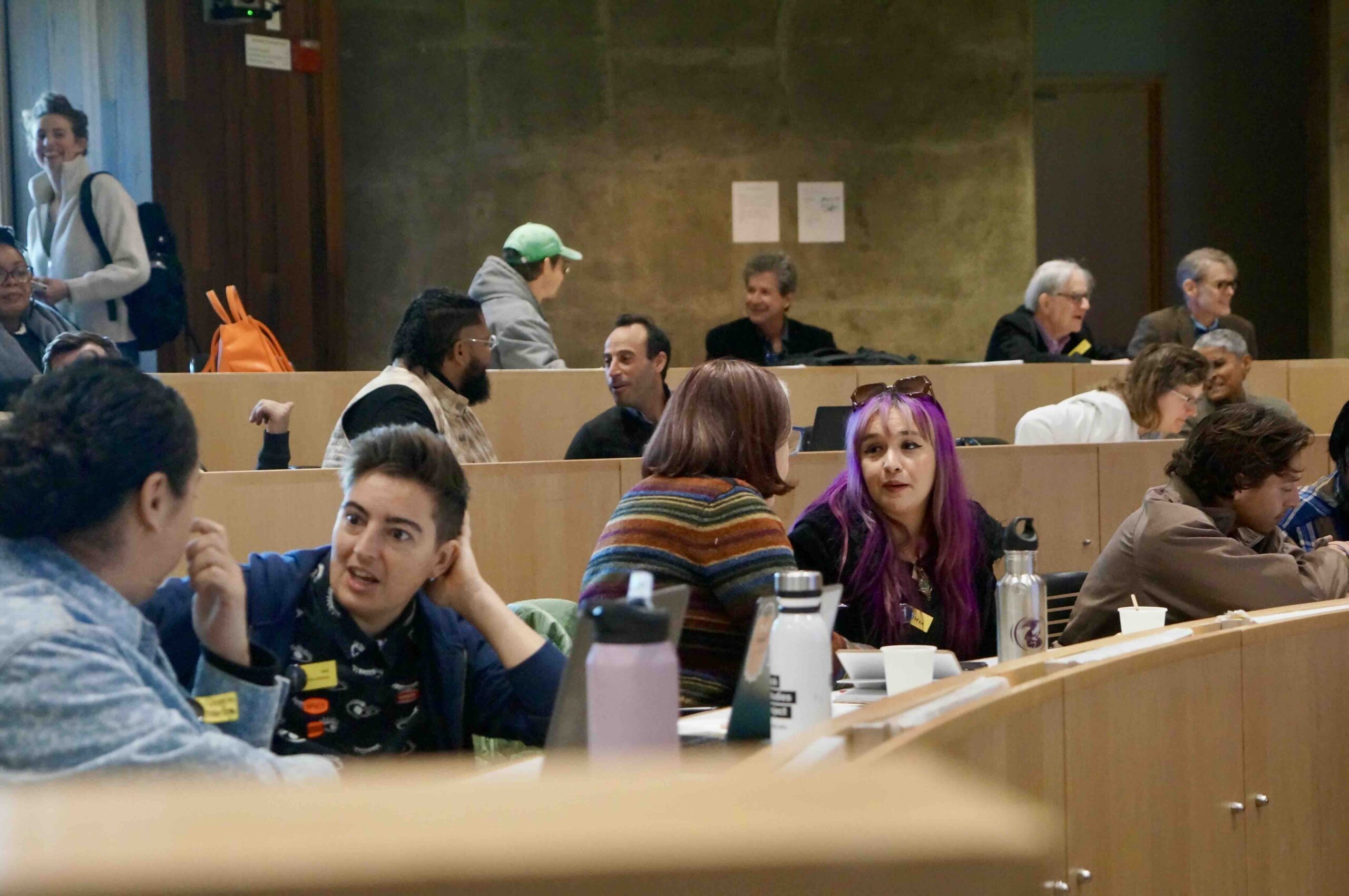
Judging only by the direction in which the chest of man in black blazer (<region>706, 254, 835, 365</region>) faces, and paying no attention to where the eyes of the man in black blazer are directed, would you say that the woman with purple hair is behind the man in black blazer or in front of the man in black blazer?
in front

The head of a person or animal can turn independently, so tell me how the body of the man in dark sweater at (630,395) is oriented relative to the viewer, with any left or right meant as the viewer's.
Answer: facing the viewer and to the left of the viewer

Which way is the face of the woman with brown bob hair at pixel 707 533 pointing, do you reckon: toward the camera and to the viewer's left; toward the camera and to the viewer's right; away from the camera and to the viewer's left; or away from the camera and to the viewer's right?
away from the camera and to the viewer's right

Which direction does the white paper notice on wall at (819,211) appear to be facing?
toward the camera

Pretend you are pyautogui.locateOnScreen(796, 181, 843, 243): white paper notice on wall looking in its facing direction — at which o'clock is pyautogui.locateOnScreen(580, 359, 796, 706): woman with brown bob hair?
The woman with brown bob hair is roughly at 12 o'clock from the white paper notice on wall.

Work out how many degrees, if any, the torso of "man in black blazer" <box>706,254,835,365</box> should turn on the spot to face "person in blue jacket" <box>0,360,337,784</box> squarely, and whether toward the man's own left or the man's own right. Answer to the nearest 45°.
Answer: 0° — they already face them

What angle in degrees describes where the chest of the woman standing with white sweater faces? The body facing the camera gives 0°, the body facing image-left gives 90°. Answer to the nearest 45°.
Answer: approximately 45°

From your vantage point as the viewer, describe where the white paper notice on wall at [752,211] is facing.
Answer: facing the viewer

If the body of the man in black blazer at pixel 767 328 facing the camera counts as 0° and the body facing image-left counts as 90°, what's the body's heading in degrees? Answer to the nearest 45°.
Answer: approximately 0°

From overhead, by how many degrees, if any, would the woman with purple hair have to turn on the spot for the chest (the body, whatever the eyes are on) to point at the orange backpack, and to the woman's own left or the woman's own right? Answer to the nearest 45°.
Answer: approximately 135° to the woman's own right
